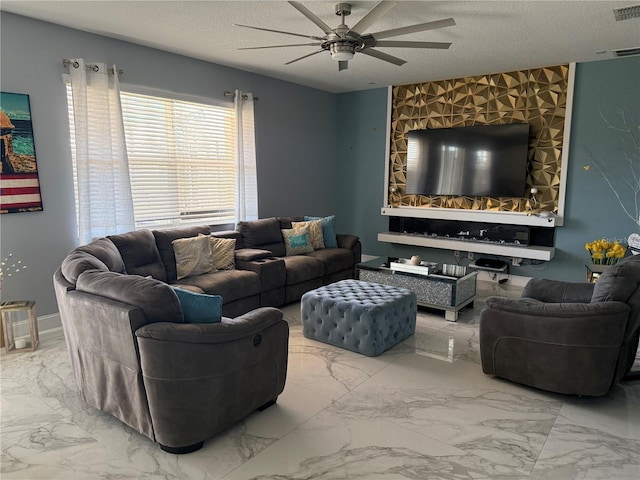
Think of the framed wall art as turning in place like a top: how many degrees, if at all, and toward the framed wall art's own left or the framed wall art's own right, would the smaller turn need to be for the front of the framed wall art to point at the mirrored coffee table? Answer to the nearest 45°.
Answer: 0° — it already faces it

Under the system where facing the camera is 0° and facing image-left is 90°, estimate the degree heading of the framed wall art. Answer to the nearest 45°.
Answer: approximately 315°

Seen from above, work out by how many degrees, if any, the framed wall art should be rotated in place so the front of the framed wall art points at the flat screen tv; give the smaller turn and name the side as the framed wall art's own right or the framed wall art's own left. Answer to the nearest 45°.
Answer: approximately 45° to the framed wall art's own left

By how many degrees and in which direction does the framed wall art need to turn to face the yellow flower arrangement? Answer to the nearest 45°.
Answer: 0° — it already faces it

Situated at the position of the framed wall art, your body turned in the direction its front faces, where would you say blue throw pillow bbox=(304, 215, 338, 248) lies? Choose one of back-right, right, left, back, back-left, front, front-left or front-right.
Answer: front-left

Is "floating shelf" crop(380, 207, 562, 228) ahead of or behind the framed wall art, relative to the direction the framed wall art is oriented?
ahead

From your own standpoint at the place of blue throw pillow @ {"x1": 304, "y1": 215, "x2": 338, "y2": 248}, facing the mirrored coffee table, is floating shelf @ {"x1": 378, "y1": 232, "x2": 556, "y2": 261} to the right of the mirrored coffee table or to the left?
left

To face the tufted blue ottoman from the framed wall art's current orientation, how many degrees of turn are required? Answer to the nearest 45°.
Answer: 0° — it already faces it
